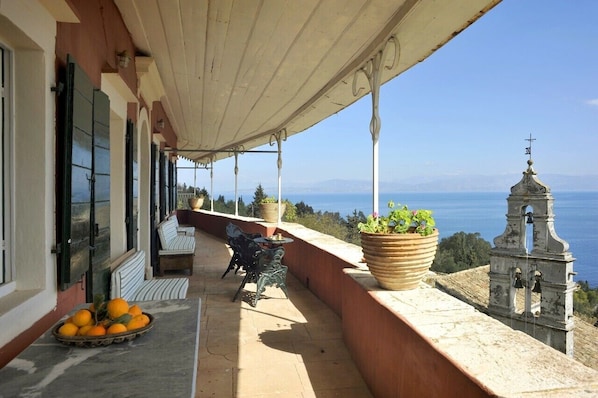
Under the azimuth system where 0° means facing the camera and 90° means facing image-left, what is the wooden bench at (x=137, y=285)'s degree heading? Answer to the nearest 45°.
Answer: approximately 270°

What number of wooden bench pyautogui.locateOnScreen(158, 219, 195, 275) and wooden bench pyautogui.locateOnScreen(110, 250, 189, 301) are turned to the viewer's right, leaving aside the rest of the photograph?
2

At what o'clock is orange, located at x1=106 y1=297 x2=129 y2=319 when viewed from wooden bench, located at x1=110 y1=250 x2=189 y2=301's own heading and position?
The orange is roughly at 3 o'clock from the wooden bench.

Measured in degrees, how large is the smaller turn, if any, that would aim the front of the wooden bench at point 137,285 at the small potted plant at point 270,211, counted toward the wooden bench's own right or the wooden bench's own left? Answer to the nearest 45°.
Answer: approximately 45° to the wooden bench's own left

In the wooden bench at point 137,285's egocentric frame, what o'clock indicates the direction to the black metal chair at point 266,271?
The black metal chair is roughly at 11 o'clock from the wooden bench.

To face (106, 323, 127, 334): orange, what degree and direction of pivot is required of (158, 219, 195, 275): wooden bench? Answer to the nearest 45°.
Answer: approximately 90° to its right

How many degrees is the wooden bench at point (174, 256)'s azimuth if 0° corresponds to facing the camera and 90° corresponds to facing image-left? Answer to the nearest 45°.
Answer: approximately 270°

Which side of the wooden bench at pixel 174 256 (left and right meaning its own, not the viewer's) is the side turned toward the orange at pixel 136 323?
right

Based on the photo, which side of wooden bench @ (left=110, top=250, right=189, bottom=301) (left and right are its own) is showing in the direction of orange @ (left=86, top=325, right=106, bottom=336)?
right

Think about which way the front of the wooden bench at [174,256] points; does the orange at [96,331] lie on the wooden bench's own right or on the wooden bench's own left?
on the wooden bench's own right

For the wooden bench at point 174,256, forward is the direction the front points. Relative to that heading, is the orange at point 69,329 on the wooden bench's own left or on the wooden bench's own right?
on the wooden bench's own right

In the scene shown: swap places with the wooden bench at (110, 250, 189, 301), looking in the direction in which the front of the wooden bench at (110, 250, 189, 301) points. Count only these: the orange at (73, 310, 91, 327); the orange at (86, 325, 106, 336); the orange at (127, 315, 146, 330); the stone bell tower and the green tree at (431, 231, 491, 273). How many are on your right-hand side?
3
